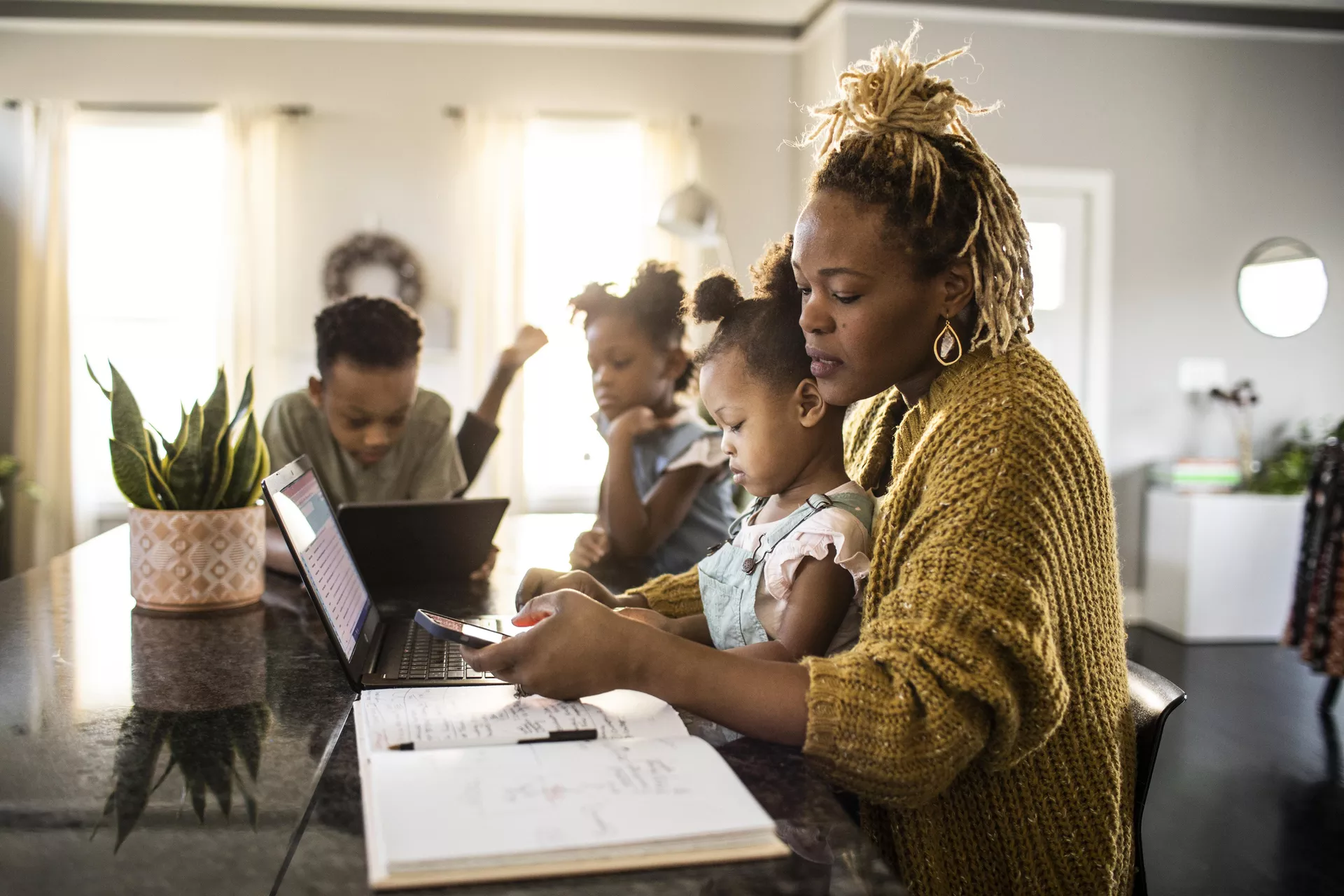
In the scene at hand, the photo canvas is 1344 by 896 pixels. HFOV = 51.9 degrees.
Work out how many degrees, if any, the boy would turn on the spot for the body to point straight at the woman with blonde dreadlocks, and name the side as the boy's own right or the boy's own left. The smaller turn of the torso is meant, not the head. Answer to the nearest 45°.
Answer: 0° — they already face them

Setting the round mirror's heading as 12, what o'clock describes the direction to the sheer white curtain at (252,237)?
The sheer white curtain is roughly at 2 o'clock from the round mirror.

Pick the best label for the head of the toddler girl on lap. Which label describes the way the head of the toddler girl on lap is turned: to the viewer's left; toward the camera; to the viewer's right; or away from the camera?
to the viewer's left

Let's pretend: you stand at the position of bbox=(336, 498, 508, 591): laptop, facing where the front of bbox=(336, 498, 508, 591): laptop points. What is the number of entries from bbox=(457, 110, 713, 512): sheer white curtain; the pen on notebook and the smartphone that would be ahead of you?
1

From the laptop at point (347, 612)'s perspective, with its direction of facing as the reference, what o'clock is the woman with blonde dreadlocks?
The woman with blonde dreadlocks is roughly at 1 o'clock from the laptop.

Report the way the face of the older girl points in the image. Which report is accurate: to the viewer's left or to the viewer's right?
to the viewer's left

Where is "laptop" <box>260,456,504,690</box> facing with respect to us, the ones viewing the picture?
facing to the right of the viewer

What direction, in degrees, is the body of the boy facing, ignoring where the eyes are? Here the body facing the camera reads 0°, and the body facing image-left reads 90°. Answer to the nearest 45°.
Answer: approximately 0°

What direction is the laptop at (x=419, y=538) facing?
away from the camera

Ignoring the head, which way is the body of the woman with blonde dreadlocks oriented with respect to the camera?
to the viewer's left
